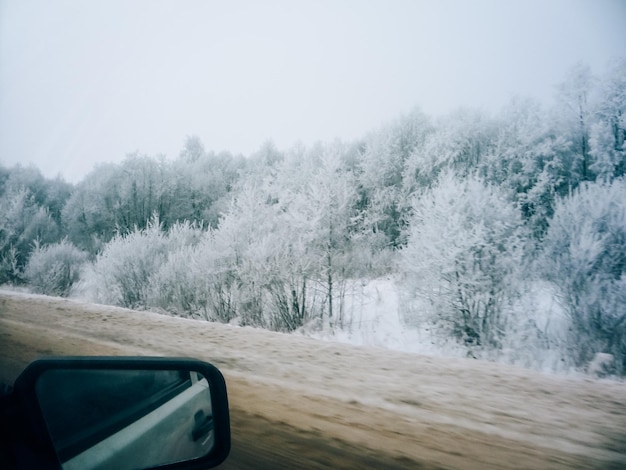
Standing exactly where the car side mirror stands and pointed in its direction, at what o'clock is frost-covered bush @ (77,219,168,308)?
The frost-covered bush is roughly at 6 o'clock from the car side mirror.

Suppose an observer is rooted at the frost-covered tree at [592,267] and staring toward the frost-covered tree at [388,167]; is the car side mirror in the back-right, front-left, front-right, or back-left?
back-left

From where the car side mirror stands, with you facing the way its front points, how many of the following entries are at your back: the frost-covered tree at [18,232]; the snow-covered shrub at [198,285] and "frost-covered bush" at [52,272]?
3

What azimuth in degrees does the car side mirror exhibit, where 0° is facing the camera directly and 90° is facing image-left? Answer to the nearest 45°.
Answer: approximately 0°

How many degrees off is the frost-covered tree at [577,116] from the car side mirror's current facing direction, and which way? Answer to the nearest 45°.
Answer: approximately 135° to its left

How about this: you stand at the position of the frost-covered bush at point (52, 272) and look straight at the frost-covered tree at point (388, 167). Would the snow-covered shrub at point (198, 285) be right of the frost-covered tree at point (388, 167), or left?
right

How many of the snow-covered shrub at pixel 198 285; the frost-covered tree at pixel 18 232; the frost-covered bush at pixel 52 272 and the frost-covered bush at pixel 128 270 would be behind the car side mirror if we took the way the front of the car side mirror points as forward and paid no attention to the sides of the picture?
4

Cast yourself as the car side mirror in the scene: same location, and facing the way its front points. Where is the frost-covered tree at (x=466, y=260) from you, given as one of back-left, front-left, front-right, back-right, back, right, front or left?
back-left

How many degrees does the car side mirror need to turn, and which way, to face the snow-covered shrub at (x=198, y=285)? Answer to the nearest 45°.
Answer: approximately 180°

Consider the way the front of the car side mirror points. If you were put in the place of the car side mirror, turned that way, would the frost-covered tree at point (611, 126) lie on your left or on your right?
on your left
